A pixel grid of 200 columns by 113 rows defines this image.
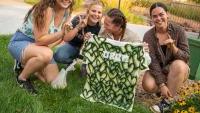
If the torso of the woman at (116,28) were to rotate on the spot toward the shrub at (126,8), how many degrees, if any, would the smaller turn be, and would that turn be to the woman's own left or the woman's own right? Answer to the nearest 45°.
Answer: approximately 135° to the woman's own right

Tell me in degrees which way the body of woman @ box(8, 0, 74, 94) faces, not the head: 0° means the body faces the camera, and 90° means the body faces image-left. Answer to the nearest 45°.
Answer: approximately 315°

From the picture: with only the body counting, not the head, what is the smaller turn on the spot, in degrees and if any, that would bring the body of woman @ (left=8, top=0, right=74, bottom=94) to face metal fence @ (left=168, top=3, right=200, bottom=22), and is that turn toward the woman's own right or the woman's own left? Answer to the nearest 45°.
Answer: approximately 90° to the woman's own left

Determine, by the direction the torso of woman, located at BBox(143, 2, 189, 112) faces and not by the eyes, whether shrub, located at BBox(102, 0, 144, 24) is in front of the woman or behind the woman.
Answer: behind

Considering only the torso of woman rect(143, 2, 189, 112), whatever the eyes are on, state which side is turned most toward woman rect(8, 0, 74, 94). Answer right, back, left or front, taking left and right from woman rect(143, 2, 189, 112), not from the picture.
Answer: right

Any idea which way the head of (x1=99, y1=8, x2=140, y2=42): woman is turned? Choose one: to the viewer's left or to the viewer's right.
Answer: to the viewer's left

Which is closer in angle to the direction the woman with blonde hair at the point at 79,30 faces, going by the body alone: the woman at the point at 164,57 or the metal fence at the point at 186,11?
the woman

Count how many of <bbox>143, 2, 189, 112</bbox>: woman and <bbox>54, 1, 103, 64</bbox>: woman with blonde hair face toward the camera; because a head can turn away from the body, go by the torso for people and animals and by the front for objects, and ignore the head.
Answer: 2

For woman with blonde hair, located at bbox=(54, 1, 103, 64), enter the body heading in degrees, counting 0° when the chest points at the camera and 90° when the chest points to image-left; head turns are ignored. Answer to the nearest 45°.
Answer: approximately 0°

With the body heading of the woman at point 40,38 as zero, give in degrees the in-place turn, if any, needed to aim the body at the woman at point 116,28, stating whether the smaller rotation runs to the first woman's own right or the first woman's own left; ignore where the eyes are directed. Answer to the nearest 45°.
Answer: approximately 45° to the first woman's own left

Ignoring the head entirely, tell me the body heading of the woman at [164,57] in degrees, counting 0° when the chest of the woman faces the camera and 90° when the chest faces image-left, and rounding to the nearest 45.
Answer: approximately 0°
